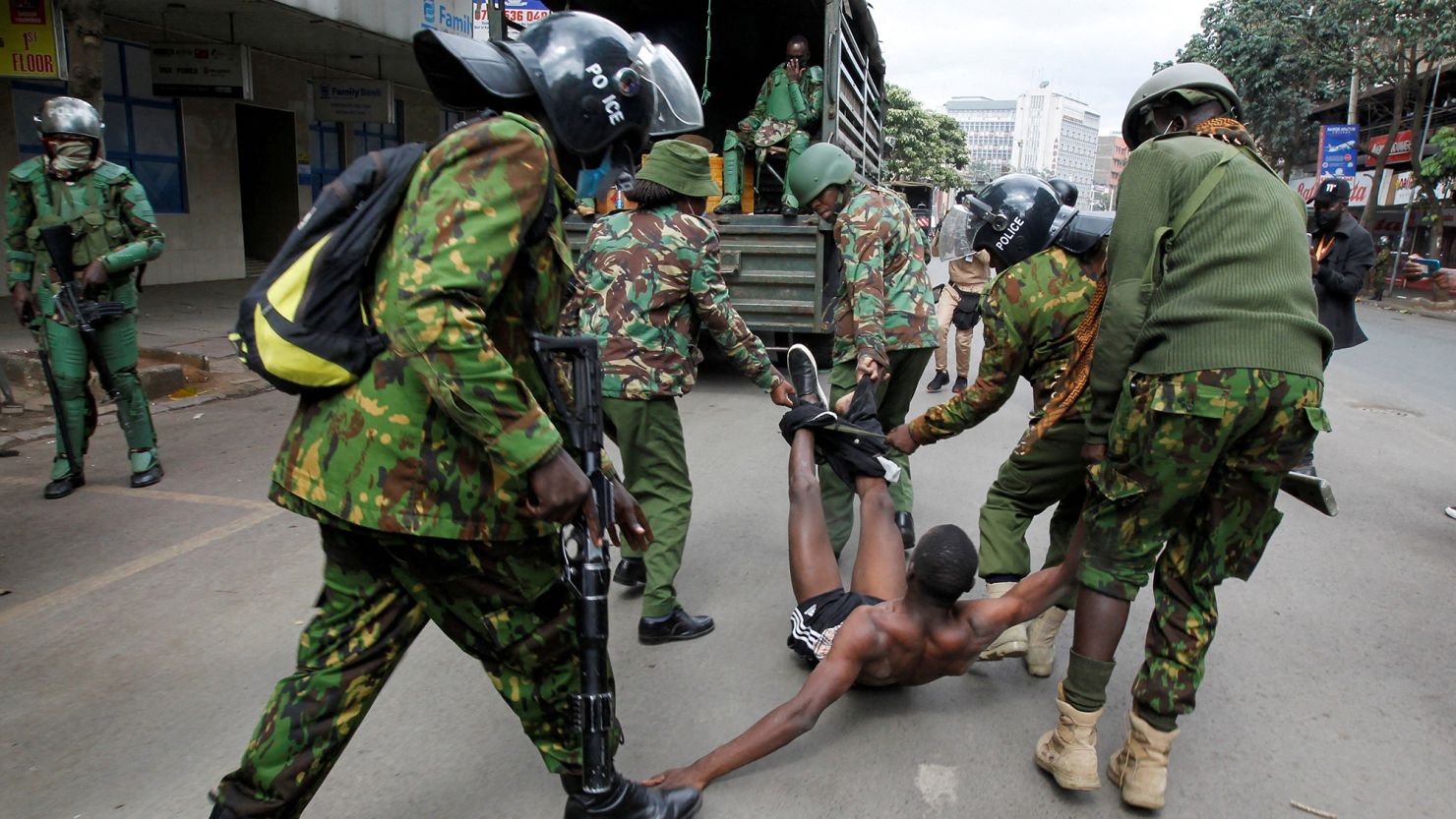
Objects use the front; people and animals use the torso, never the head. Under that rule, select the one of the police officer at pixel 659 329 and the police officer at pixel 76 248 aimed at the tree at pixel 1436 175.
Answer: the police officer at pixel 659 329

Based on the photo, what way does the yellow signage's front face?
toward the camera

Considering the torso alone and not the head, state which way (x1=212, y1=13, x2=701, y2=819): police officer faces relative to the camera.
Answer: to the viewer's right

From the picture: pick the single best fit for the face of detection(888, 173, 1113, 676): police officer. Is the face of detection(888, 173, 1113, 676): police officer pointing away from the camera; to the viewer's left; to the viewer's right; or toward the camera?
to the viewer's left

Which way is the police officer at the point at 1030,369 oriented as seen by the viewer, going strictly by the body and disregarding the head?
to the viewer's left

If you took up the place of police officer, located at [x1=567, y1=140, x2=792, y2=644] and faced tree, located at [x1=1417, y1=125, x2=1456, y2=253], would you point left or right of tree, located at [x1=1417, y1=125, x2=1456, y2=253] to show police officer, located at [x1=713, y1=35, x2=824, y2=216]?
left

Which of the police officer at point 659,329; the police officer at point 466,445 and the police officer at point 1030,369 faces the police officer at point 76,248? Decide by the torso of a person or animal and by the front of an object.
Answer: the police officer at point 1030,369

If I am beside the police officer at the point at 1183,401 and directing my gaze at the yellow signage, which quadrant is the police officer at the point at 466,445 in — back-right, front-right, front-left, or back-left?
front-left

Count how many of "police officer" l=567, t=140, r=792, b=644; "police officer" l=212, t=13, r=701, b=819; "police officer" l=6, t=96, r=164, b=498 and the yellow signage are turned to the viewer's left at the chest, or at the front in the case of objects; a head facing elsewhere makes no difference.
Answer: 0

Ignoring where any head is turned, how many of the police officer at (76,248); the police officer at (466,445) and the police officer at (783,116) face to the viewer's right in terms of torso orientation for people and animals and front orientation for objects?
1

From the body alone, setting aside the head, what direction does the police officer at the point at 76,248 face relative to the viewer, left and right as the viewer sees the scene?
facing the viewer

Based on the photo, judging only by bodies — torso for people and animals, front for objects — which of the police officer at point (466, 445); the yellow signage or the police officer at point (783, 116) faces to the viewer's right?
the police officer at point (466, 445)

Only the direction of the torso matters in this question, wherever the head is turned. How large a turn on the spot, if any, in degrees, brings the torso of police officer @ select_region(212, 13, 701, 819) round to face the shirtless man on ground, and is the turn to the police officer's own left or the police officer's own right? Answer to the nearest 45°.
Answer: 0° — they already face them

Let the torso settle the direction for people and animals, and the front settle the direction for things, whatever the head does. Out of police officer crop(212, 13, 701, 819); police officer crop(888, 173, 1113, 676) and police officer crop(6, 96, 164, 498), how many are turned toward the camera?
1
